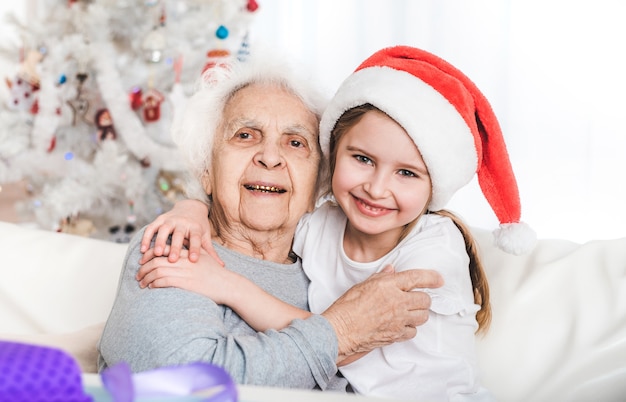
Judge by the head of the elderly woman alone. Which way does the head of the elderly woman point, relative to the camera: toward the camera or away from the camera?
toward the camera

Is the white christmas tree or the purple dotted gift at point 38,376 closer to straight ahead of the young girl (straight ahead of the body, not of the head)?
the purple dotted gift

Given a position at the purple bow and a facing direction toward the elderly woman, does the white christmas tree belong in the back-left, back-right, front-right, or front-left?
front-left

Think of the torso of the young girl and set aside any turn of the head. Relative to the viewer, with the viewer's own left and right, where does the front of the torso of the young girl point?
facing the viewer and to the left of the viewer

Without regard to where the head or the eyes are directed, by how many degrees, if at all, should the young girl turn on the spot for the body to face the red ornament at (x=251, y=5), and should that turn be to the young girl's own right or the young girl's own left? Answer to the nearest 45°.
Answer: approximately 135° to the young girl's own right

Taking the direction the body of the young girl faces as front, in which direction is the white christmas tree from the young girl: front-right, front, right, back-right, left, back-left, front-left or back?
right

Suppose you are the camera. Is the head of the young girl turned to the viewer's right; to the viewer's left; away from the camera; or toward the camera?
toward the camera
